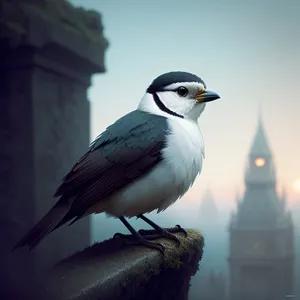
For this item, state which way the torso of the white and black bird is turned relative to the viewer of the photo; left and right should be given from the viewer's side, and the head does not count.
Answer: facing to the right of the viewer

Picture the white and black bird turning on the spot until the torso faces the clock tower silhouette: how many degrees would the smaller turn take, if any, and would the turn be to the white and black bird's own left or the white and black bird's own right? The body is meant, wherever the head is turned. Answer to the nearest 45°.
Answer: approximately 45° to the white and black bird's own left

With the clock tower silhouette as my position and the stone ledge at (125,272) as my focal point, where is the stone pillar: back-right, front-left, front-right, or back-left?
front-right
